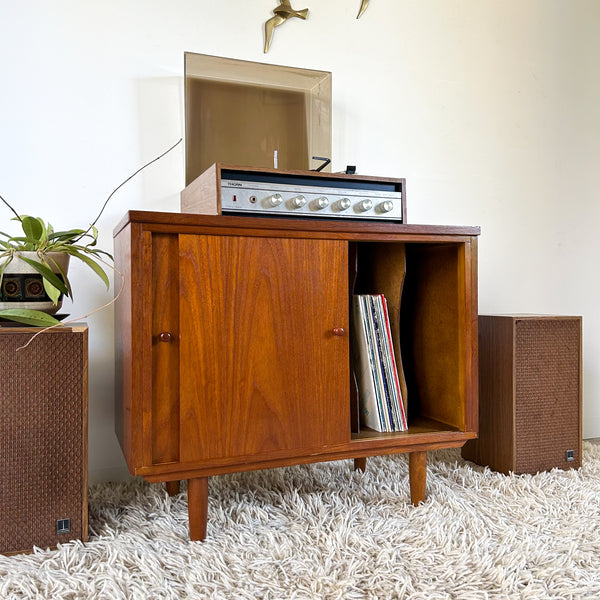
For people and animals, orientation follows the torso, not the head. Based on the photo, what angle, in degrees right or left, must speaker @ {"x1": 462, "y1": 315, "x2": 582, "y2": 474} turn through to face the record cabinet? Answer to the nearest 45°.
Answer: approximately 90° to its right

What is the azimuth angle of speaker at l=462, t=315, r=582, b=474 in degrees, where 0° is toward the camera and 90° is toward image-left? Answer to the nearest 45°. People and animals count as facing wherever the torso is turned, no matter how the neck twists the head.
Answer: approximately 315°

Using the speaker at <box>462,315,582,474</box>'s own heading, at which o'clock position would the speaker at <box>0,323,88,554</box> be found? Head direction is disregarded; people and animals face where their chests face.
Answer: the speaker at <box>0,323,88,554</box> is roughly at 3 o'clock from the speaker at <box>462,315,582,474</box>.

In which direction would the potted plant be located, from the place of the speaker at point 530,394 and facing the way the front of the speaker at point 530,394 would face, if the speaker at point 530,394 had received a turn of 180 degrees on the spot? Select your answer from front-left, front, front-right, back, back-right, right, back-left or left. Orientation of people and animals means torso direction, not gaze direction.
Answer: left
